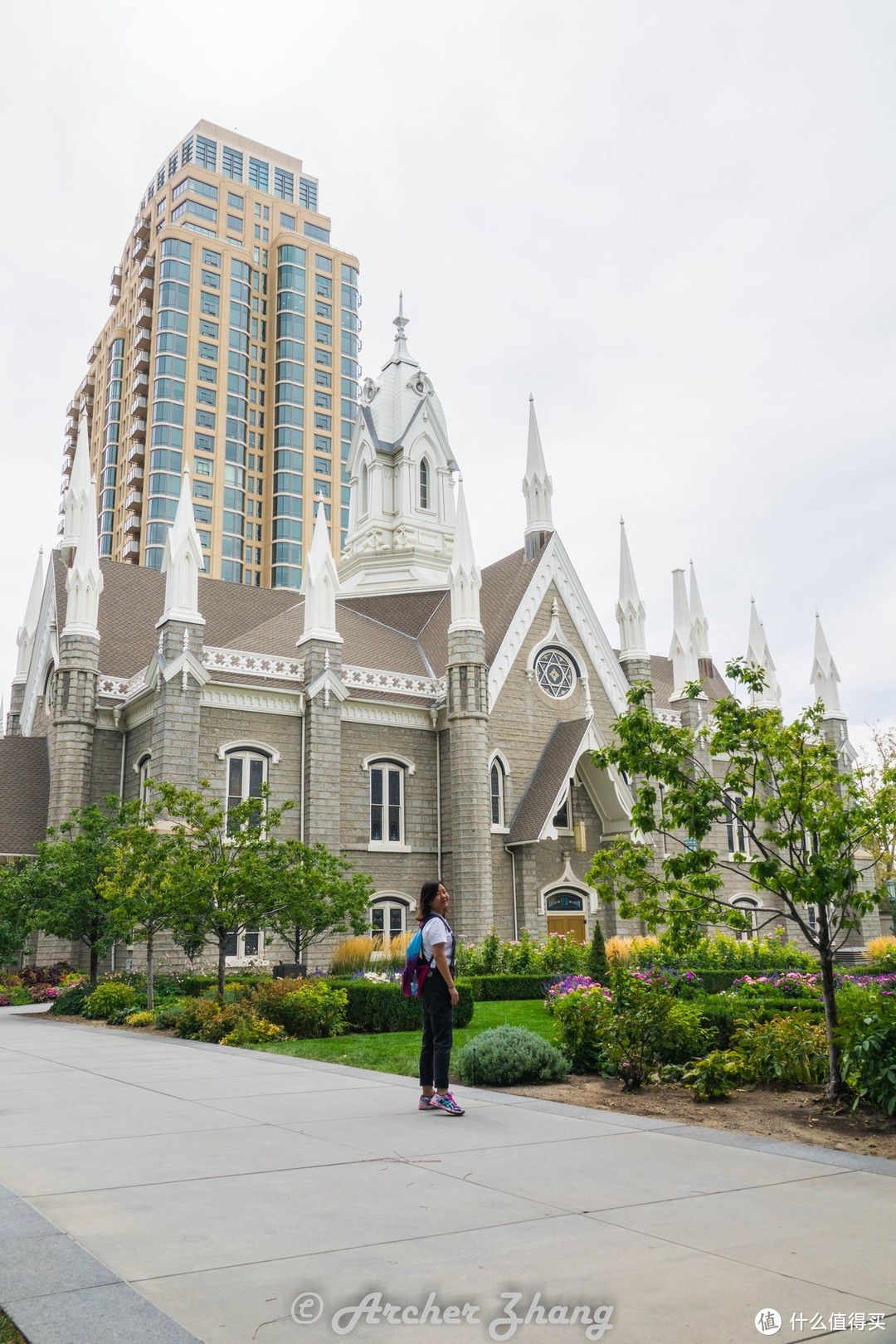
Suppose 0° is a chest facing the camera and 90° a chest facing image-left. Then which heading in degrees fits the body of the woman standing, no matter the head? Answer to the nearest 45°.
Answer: approximately 270°

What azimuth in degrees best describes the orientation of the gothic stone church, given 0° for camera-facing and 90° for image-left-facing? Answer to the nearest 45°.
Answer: approximately 315°

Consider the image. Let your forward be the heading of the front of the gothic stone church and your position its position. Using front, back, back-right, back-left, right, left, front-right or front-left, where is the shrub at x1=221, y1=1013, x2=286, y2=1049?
front-right

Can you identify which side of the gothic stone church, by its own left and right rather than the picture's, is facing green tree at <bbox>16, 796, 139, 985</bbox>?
right
